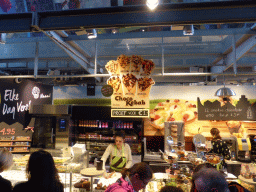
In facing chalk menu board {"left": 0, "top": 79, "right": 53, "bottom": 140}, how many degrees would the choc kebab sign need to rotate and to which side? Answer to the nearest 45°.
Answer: approximately 135° to its right

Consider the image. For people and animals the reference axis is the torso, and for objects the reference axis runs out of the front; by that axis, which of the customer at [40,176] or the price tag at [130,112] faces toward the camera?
the price tag

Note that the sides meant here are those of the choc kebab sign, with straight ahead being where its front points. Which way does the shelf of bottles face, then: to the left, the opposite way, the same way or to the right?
the same way

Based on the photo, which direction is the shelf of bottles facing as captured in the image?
toward the camera

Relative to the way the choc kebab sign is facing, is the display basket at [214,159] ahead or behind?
ahead

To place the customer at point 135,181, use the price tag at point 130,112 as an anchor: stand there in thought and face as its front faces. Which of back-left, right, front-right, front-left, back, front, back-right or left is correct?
front

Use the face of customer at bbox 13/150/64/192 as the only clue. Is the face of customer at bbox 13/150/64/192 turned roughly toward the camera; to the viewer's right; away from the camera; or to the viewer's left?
away from the camera

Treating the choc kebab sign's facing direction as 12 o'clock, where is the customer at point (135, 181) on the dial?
The customer is roughly at 12 o'clock from the choc kebab sign.

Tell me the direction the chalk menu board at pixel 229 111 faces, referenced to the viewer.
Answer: facing the viewer

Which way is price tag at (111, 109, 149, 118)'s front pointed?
toward the camera

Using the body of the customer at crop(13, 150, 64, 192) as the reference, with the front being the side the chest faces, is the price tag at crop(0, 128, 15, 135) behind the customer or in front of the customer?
in front
